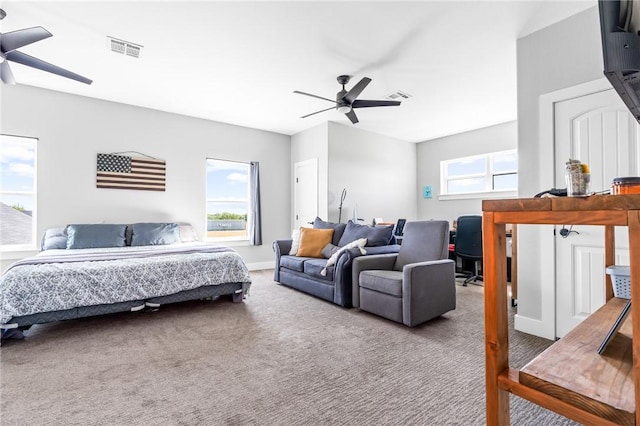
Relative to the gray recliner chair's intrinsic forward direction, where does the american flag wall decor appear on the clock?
The american flag wall decor is roughly at 2 o'clock from the gray recliner chair.

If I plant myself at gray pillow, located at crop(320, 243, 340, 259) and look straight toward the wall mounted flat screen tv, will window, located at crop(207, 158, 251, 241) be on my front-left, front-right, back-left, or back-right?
back-right

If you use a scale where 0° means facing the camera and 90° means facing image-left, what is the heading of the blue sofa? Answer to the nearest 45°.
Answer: approximately 45°

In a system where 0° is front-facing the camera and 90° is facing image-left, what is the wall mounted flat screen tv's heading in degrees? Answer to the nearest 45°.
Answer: approximately 135°

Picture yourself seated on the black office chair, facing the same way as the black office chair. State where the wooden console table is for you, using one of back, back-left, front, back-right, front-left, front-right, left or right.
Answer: back

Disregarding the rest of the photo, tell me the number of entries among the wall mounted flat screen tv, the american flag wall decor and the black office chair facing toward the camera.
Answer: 1

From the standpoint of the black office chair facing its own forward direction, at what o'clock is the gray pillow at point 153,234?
The gray pillow is roughly at 8 o'clock from the black office chair.

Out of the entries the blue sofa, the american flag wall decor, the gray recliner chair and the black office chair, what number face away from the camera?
1

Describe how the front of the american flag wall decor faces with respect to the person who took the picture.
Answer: facing the viewer

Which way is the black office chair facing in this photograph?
away from the camera

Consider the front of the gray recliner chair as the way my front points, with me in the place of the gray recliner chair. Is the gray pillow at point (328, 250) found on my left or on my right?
on my right

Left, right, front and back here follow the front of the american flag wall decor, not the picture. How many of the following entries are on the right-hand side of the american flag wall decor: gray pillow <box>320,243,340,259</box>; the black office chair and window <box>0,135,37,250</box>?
1

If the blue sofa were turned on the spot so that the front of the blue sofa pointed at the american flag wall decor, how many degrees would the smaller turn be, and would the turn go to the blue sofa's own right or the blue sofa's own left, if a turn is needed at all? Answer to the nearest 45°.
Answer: approximately 45° to the blue sofa's own right

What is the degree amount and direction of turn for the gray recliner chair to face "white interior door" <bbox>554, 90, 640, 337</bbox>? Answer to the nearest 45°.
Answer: approximately 135° to its left

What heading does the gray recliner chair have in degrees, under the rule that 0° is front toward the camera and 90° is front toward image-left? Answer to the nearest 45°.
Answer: approximately 45°
